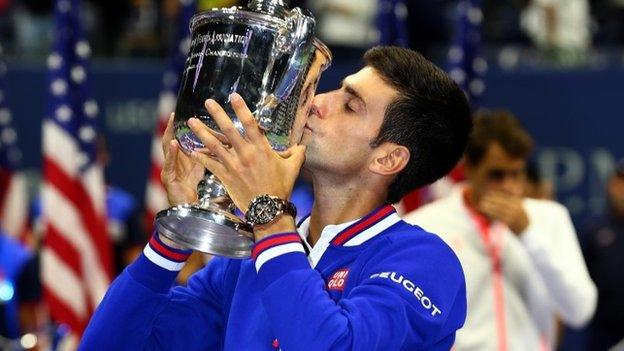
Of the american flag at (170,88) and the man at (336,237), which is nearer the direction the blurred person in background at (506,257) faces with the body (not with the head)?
the man

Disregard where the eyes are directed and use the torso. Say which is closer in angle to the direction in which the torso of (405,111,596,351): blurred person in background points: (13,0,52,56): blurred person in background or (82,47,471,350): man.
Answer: the man

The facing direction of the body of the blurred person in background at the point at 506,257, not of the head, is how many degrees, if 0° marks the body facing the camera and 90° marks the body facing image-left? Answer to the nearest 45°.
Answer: approximately 0°

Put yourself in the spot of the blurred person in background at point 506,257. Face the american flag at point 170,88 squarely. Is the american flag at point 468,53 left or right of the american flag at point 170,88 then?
right

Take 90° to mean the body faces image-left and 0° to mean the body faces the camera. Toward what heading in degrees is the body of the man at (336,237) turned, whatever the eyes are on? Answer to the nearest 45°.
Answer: approximately 45°

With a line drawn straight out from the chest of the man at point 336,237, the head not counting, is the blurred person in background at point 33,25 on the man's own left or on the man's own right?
on the man's own right

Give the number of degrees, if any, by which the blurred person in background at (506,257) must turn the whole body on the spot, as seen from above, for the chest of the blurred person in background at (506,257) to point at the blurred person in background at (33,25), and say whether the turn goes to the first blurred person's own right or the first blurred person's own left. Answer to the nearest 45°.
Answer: approximately 135° to the first blurred person's own right

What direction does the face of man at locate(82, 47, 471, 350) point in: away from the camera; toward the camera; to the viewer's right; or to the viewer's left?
to the viewer's left

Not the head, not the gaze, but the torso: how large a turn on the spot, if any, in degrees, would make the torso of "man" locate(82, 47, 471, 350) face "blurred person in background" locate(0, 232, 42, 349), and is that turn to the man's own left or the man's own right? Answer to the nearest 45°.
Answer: approximately 90° to the man's own right

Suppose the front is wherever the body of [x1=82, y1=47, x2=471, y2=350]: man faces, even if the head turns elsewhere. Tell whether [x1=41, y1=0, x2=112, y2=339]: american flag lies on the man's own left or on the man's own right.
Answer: on the man's own right

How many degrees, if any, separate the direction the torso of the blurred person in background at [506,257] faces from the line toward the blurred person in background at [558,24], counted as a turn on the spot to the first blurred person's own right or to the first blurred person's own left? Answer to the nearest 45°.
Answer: approximately 180°
